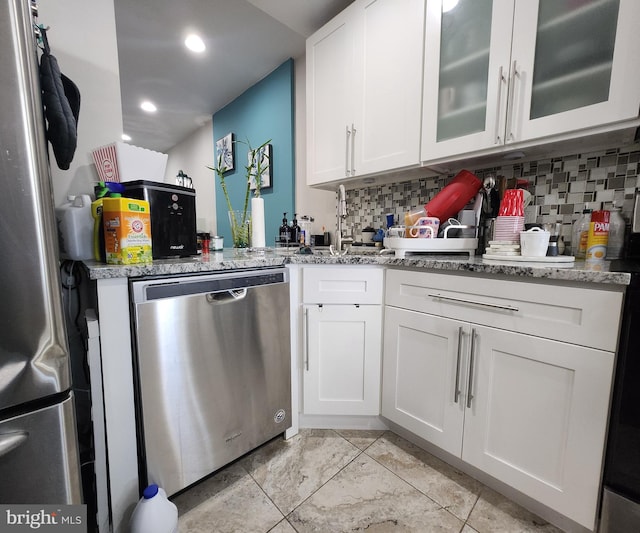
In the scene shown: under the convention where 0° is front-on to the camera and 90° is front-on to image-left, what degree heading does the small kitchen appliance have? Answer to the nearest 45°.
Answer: approximately 315°

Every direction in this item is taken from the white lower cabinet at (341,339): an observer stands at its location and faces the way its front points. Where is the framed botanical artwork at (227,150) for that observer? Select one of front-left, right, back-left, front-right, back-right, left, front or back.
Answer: back-right

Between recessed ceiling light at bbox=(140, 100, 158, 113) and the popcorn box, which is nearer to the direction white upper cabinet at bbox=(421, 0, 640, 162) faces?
the popcorn box

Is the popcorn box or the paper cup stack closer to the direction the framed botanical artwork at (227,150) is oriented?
the popcorn box

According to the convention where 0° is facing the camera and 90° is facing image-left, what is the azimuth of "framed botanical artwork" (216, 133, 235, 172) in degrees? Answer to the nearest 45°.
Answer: approximately 45°

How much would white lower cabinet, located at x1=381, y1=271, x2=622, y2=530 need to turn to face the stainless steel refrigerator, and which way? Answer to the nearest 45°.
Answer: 0° — it already faces it
